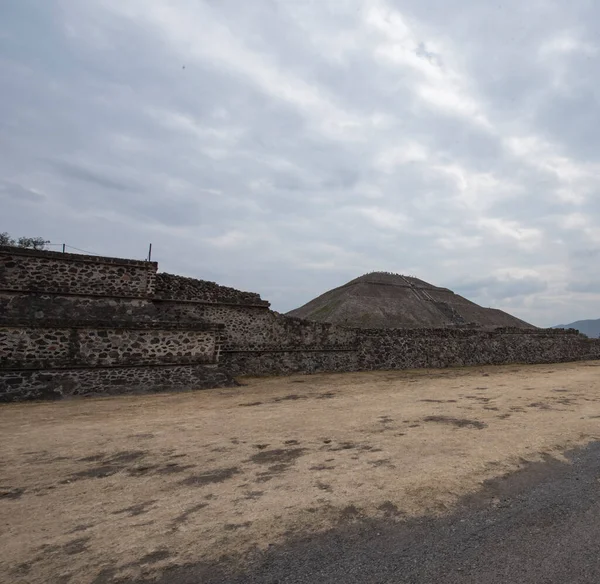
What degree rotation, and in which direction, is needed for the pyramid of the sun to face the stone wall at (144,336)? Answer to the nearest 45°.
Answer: approximately 45° to its right

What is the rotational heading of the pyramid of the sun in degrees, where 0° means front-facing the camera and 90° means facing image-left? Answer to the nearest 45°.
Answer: approximately 315°
